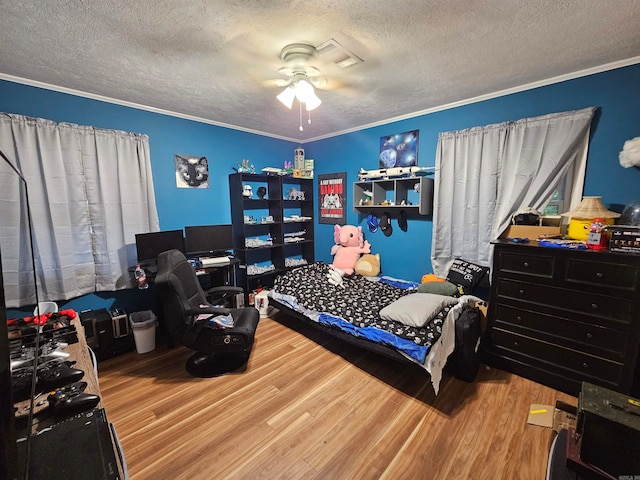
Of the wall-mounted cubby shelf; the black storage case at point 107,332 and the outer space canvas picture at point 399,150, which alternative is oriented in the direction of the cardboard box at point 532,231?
the black storage case

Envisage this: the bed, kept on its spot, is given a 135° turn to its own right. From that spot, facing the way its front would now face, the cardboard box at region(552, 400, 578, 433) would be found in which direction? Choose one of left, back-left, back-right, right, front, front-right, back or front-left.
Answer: front-right

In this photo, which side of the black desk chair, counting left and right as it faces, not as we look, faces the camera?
right

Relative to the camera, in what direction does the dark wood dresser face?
facing the viewer and to the left of the viewer

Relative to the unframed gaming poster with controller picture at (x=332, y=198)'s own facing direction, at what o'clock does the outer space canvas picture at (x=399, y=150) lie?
the outer space canvas picture at (x=399, y=150) is roughly at 9 o'clock from the unframed gaming poster with controller picture at (x=332, y=198).

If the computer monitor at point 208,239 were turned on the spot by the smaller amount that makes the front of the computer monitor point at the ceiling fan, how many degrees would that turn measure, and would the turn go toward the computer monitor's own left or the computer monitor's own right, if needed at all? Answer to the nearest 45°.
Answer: approximately 45° to the computer monitor's own left

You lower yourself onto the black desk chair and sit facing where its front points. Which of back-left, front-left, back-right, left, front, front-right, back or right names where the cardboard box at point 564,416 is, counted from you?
front-right

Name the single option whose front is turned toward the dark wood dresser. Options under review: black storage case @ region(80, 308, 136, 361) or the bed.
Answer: the black storage case

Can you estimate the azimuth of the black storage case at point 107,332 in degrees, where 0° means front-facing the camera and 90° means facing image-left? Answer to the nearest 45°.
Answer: approximately 315°

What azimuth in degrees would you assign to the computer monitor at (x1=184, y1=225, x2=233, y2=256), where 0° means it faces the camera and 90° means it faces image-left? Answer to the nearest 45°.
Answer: approximately 0°

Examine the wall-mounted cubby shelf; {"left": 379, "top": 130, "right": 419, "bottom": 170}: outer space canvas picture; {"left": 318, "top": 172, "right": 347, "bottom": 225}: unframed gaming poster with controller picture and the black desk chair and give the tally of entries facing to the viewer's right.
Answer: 1

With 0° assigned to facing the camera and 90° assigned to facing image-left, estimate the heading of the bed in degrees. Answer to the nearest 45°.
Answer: approximately 135°

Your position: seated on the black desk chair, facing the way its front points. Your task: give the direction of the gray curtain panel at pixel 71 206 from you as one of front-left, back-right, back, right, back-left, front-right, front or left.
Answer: back-left

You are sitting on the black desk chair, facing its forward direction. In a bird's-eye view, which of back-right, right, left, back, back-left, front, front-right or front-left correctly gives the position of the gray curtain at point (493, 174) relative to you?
front

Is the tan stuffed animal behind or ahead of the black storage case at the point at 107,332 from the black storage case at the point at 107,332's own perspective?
ahead
